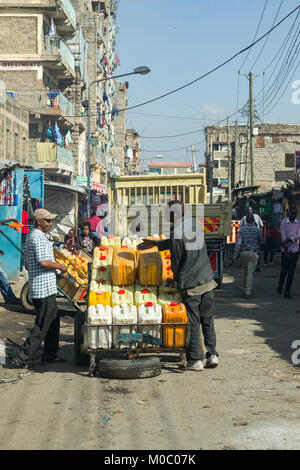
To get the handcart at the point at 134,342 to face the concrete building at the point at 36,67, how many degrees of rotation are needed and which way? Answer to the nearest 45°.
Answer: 0° — it already faces it

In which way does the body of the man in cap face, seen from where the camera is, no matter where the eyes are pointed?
to the viewer's right

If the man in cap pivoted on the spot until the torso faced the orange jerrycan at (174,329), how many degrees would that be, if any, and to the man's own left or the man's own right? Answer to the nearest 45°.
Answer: approximately 45° to the man's own right

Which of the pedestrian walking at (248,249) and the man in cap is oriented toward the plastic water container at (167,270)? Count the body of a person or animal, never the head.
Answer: the man in cap
